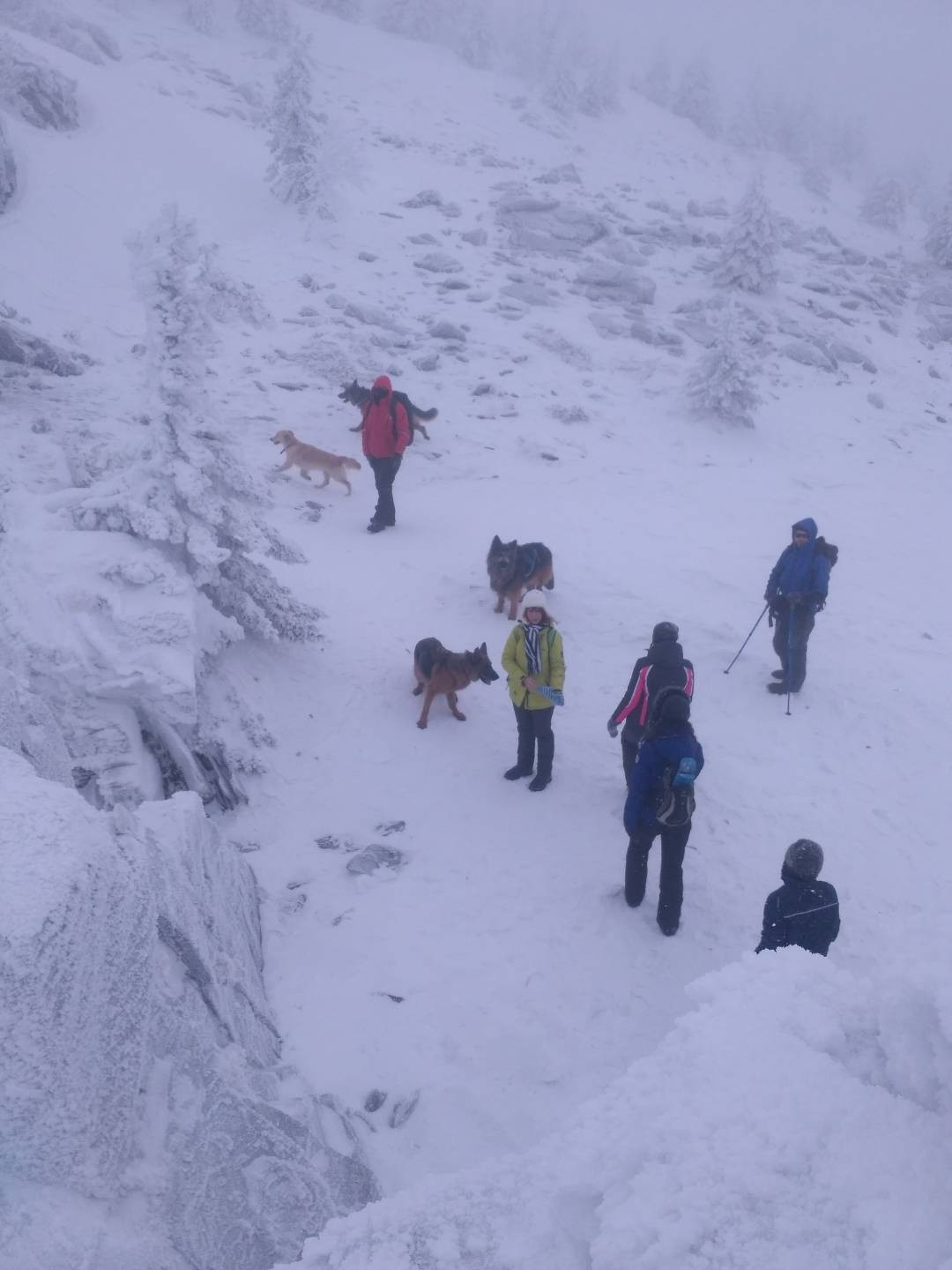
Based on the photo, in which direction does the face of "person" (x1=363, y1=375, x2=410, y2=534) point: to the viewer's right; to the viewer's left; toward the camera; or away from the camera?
toward the camera

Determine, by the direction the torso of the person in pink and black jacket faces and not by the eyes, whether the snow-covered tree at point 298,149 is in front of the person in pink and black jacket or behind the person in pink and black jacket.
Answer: in front

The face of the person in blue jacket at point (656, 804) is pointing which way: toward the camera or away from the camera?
away from the camera

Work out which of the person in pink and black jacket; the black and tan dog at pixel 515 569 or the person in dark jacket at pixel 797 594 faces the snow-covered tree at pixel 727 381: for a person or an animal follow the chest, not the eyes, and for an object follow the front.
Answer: the person in pink and black jacket

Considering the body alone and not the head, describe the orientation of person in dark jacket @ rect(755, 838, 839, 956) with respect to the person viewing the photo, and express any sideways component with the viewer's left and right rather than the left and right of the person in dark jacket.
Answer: facing away from the viewer

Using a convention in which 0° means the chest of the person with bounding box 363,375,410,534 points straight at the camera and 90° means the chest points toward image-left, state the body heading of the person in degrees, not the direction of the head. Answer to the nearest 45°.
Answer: approximately 45°

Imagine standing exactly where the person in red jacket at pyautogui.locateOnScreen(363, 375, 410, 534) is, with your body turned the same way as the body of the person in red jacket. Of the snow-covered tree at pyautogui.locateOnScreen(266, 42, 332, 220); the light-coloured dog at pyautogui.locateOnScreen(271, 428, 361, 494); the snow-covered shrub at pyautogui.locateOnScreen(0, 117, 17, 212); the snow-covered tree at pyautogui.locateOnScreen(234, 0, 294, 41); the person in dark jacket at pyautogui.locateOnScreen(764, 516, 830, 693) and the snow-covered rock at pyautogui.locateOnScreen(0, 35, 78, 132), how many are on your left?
1

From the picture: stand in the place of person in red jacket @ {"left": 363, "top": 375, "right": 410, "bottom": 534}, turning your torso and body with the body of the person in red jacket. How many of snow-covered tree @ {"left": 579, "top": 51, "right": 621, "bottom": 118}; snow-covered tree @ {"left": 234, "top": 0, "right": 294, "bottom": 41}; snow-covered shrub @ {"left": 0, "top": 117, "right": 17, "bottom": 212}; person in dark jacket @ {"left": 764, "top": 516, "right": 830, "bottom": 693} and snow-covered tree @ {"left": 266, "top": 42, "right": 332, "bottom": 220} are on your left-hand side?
1

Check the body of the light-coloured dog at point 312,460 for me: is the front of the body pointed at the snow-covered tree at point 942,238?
no

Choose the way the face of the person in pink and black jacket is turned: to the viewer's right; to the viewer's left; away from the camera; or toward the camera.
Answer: away from the camera

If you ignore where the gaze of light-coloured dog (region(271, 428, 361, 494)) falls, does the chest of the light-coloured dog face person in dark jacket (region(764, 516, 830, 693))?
no

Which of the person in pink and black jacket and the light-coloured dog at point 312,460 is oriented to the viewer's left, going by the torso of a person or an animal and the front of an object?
the light-coloured dog

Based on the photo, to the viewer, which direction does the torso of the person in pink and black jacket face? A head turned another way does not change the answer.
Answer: away from the camera

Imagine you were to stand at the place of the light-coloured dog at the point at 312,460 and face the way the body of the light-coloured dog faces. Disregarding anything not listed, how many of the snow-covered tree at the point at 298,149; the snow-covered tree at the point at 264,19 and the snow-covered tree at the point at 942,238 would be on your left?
0

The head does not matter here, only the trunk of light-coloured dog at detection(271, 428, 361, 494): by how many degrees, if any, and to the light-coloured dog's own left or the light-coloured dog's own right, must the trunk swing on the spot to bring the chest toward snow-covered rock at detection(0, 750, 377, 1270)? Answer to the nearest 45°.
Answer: approximately 90° to the light-coloured dog's own left

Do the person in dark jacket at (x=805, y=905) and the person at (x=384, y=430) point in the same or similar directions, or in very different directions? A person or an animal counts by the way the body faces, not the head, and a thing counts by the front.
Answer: very different directions
